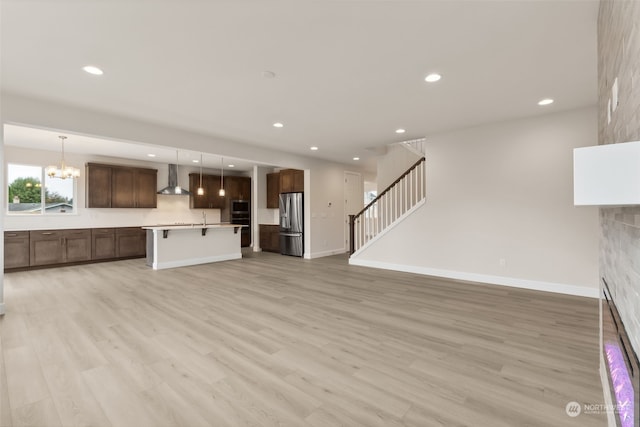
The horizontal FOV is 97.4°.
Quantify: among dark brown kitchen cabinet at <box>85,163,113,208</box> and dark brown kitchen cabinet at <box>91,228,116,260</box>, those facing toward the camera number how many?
2

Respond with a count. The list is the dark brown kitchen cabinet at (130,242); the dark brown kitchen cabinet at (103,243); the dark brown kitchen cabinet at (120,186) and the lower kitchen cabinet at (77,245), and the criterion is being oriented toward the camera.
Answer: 4

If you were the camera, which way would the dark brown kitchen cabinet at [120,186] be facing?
facing the viewer

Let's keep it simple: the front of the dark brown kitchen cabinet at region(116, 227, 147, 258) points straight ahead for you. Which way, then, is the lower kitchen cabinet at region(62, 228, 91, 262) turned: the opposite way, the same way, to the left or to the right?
the same way

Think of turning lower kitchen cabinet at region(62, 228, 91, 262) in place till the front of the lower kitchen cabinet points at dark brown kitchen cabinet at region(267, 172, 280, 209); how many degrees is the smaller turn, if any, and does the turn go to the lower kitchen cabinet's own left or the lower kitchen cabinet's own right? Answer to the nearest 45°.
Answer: approximately 90° to the lower kitchen cabinet's own left

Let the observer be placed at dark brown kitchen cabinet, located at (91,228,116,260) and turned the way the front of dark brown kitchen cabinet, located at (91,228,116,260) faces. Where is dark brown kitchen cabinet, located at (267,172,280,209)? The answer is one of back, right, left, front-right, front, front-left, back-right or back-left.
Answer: left

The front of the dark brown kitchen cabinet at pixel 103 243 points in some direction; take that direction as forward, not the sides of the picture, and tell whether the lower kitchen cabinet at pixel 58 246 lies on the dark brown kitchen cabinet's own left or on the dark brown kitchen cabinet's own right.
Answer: on the dark brown kitchen cabinet's own right

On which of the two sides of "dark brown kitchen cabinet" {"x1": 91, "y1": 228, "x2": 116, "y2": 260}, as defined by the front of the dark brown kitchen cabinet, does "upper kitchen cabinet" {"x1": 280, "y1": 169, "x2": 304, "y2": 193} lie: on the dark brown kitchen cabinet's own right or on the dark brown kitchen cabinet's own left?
on the dark brown kitchen cabinet's own left

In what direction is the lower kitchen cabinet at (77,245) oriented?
toward the camera

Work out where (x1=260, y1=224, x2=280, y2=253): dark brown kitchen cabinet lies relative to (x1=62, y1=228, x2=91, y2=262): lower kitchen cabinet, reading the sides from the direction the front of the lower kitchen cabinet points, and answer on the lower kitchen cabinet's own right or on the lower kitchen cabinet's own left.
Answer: on the lower kitchen cabinet's own left

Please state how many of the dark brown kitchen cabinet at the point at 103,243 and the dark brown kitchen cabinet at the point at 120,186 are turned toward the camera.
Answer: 2

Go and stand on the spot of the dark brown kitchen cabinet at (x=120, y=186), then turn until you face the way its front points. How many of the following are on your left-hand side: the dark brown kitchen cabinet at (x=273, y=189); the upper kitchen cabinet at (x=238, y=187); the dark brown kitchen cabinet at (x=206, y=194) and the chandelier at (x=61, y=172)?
3

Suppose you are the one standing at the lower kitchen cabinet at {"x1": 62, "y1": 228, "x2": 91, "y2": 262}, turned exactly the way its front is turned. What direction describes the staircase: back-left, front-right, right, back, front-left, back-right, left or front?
front-left

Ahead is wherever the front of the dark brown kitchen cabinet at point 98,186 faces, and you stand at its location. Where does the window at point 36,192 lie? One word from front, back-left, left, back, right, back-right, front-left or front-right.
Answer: right

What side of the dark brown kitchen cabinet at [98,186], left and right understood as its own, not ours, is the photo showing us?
front

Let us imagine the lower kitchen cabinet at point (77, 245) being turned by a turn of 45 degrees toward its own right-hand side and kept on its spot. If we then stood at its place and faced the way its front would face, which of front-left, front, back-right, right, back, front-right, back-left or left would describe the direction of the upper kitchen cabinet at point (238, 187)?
back-left
